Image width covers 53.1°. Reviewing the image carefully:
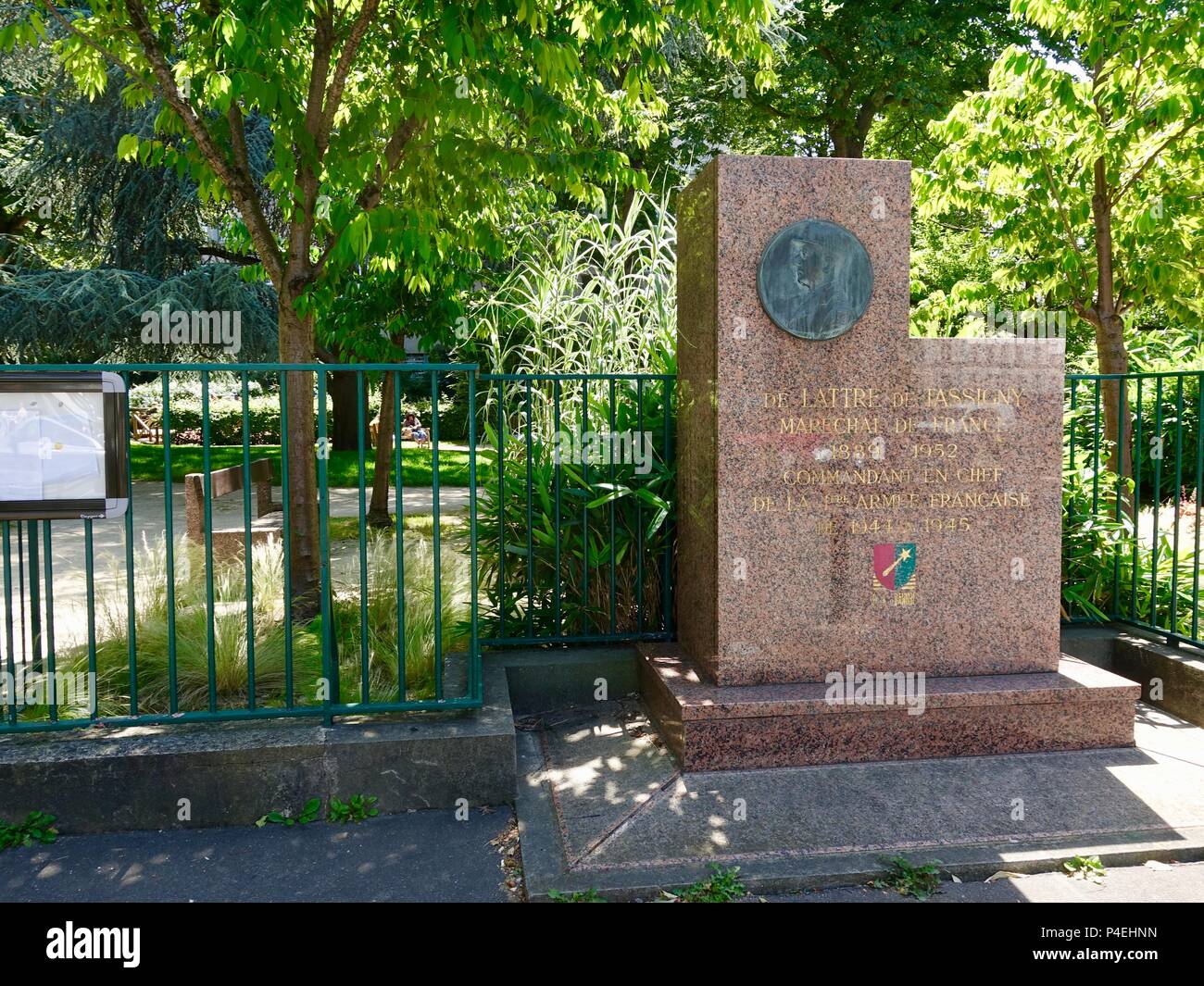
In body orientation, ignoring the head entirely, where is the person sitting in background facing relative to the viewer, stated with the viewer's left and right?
facing the viewer and to the right of the viewer

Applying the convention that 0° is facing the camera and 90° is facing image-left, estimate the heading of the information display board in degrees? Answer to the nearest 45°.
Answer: approximately 0°

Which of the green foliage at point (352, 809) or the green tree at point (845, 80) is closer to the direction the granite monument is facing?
the green foliage

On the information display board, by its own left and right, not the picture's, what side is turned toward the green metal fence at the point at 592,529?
left

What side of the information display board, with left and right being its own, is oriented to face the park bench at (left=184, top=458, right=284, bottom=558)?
back

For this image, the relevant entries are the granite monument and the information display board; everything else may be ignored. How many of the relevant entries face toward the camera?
2

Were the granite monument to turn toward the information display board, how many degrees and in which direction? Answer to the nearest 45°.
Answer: approximately 45° to its right
